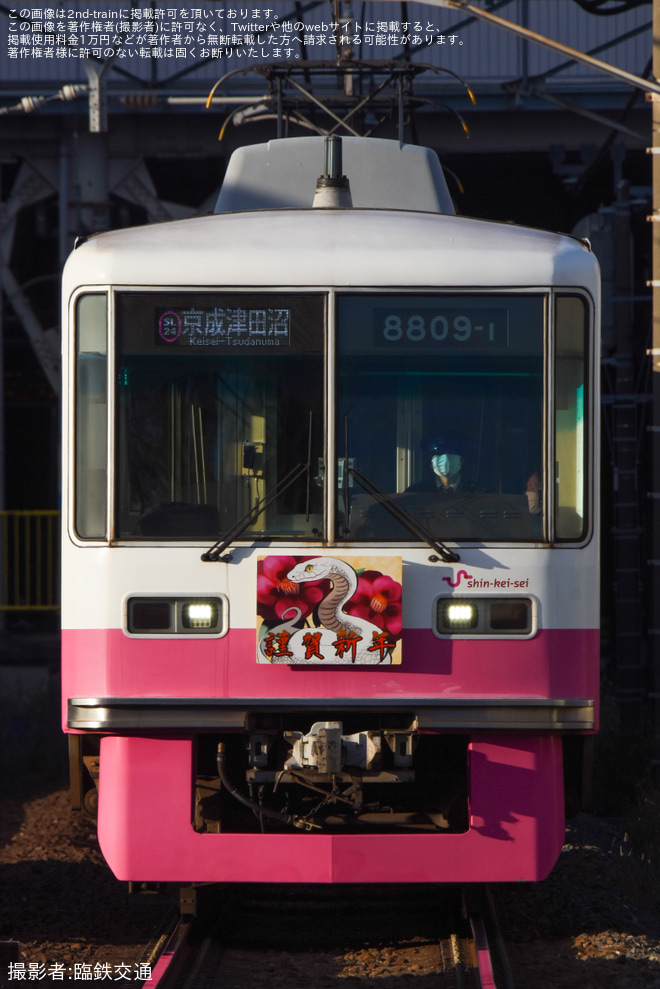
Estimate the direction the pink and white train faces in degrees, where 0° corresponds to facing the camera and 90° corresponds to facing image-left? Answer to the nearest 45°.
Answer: approximately 0°
